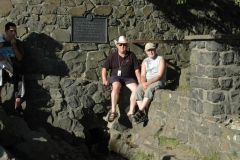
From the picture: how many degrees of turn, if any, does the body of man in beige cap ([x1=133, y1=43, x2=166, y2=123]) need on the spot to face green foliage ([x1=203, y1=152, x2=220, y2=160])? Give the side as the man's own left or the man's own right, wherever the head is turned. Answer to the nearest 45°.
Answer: approximately 90° to the man's own left

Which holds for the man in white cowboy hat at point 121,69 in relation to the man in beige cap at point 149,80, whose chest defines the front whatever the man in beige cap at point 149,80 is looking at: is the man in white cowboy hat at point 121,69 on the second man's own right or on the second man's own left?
on the second man's own right

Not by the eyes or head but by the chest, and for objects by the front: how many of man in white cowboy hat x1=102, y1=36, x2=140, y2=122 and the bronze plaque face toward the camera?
2

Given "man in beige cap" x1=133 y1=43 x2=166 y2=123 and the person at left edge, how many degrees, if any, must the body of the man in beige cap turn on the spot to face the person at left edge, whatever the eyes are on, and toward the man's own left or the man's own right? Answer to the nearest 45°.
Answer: approximately 45° to the man's own right

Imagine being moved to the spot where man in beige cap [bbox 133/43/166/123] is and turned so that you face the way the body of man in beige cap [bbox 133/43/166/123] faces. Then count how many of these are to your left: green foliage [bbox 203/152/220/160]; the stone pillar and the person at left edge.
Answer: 2

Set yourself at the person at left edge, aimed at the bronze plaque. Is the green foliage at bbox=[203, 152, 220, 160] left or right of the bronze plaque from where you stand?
right

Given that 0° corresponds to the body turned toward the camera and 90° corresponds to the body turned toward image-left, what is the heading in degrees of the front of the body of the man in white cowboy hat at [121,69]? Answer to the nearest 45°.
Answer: approximately 0°

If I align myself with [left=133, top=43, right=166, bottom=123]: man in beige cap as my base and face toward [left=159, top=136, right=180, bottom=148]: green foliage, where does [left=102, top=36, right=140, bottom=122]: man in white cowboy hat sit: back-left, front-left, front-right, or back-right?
back-right

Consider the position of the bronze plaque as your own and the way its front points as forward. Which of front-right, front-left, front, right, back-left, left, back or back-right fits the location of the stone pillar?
front-left

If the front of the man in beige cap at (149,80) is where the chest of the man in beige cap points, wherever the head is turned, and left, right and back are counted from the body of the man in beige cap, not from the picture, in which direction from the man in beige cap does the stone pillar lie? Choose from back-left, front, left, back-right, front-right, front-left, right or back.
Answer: left

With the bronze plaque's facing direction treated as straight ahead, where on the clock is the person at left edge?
The person at left edge is roughly at 2 o'clock from the bronze plaque.

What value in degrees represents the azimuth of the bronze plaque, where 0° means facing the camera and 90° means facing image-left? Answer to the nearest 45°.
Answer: approximately 0°
